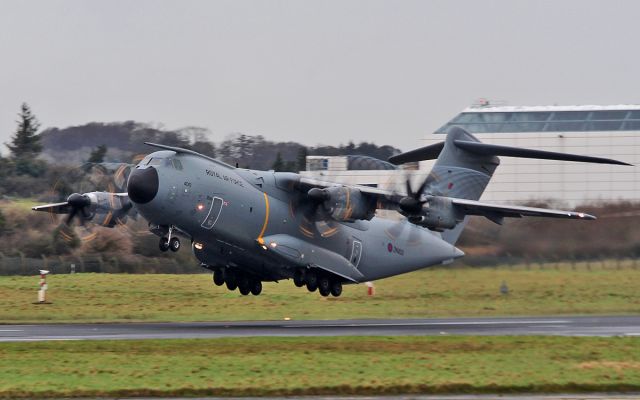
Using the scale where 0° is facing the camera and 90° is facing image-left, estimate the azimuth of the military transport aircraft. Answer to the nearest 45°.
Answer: approximately 45°

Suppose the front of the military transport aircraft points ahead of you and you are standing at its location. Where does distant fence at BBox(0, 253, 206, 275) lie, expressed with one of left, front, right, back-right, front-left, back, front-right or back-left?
right

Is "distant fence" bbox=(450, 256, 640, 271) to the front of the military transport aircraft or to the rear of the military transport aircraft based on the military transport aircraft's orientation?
to the rear
